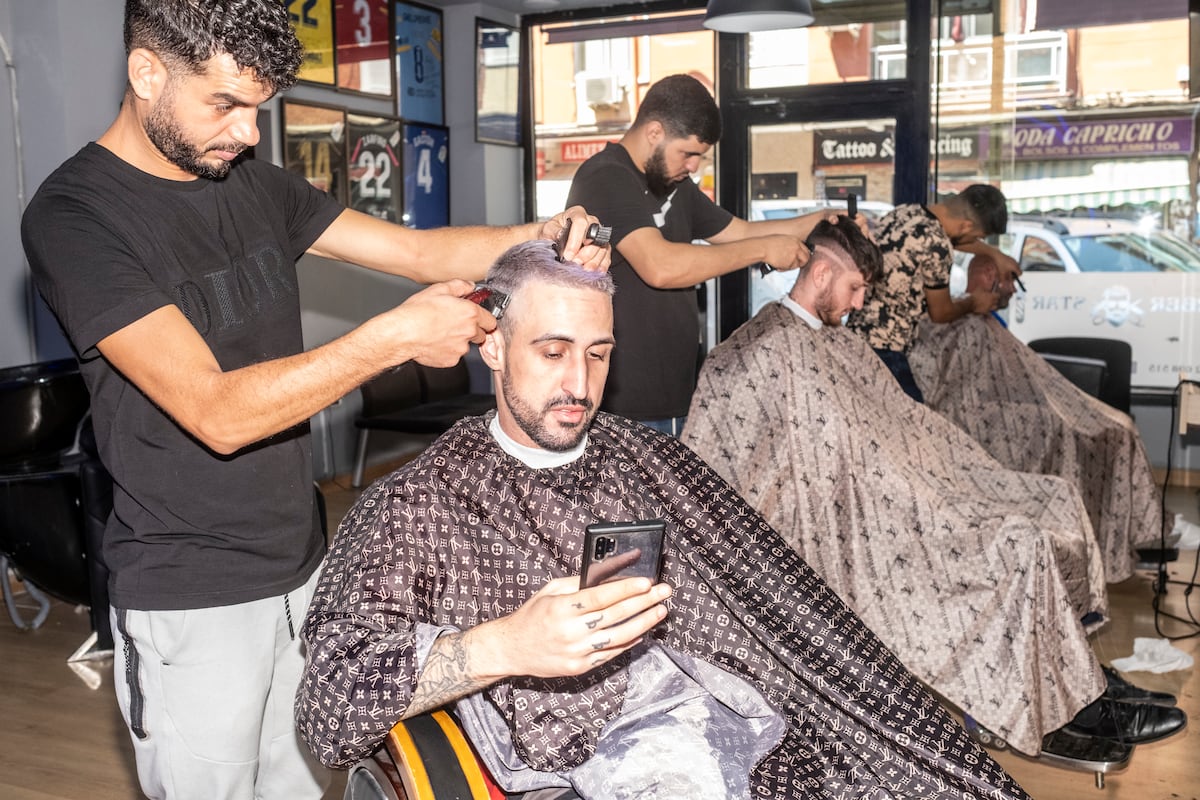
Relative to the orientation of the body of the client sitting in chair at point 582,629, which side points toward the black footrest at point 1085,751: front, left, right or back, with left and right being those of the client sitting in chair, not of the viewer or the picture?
left

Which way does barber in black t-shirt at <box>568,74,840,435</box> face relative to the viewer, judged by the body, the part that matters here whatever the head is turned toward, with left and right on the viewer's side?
facing the viewer and to the right of the viewer

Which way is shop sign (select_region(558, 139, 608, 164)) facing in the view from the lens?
facing the viewer

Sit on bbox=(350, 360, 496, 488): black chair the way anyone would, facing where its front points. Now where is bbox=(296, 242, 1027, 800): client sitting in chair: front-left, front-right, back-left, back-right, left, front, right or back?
front-right

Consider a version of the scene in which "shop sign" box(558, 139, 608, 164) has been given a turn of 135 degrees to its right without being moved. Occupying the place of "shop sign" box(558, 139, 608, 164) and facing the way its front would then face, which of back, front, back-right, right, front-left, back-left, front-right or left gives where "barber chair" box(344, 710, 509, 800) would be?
back-left

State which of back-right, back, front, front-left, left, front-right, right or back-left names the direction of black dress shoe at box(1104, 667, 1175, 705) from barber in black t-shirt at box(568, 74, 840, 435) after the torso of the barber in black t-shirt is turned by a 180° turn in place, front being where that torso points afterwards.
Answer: back-right

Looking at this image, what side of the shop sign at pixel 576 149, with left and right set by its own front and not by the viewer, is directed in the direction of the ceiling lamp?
front

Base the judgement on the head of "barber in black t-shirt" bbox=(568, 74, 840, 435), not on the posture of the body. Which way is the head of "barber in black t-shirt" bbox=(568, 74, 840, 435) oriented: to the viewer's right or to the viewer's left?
to the viewer's right

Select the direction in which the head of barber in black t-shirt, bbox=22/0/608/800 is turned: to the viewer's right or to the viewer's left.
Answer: to the viewer's right

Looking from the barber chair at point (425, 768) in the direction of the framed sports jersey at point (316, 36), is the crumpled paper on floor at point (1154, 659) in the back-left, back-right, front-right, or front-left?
front-right
